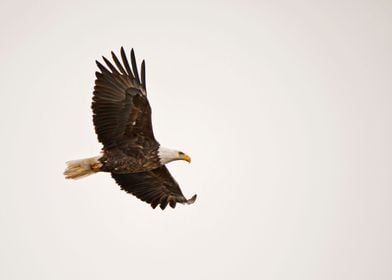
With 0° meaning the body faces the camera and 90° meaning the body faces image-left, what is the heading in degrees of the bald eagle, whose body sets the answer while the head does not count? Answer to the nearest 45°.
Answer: approximately 270°
